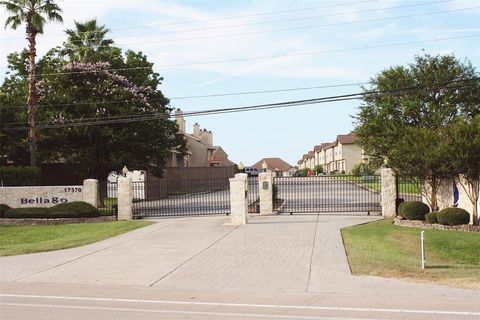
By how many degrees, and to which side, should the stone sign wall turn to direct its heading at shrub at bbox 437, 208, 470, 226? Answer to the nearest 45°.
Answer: approximately 45° to its left

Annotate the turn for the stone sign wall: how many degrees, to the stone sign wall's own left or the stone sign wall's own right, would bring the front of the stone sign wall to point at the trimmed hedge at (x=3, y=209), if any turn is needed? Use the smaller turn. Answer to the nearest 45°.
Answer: approximately 90° to the stone sign wall's own right

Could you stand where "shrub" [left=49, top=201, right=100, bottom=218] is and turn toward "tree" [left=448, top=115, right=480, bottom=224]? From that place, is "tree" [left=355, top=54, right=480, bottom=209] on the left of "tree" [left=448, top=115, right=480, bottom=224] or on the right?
left

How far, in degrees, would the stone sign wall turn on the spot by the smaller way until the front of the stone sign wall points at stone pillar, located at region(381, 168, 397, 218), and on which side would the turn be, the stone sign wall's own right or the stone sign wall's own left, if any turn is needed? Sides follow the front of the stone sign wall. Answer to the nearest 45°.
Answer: approximately 45° to the stone sign wall's own left

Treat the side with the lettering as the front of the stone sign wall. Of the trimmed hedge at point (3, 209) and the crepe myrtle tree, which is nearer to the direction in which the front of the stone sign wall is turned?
the trimmed hedge

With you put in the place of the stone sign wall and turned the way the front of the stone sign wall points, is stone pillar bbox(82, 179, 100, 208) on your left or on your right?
on your left

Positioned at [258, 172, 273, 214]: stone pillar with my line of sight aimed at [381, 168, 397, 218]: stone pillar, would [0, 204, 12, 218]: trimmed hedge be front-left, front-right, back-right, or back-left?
back-right

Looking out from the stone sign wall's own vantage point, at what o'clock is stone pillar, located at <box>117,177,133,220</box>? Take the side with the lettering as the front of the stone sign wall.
The stone pillar is roughly at 10 o'clock from the stone sign wall.

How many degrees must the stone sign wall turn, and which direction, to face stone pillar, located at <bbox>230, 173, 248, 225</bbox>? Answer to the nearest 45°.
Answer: approximately 45° to its left

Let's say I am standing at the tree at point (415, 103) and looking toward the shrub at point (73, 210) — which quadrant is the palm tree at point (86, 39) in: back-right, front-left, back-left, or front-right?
front-right

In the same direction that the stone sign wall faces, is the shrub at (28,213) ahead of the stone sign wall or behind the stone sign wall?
ahead

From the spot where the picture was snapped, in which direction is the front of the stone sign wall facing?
facing the viewer

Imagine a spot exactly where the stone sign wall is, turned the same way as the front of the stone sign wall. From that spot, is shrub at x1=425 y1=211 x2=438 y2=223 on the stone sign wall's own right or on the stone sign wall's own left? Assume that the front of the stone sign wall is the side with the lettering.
on the stone sign wall's own left

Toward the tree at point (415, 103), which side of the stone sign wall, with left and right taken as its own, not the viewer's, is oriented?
left
